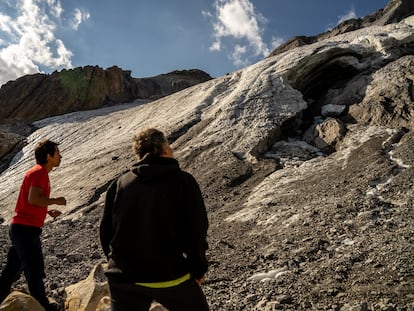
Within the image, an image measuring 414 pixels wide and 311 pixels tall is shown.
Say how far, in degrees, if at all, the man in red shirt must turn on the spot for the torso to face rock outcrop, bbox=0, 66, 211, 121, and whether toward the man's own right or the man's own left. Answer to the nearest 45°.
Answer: approximately 90° to the man's own left

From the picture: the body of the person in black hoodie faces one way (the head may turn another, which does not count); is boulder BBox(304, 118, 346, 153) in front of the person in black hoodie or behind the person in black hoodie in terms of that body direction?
in front

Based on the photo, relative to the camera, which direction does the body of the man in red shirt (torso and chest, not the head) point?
to the viewer's right

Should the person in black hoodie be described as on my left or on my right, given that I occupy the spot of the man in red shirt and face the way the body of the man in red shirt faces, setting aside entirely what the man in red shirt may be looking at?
on my right

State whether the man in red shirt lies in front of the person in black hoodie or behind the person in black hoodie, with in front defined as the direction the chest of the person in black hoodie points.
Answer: in front

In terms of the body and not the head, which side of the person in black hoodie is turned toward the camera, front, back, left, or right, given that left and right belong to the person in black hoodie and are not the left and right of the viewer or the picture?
back

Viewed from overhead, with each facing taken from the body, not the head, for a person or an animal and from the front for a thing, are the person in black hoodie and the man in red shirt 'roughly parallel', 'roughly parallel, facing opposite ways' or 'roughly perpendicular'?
roughly perpendicular

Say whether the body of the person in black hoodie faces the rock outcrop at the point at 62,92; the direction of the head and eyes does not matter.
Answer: yes

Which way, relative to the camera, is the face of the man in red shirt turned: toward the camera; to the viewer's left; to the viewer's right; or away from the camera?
to the viewer's right

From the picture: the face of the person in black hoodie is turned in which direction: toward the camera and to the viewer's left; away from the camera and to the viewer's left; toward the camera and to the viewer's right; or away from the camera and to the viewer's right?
away from the camera and to the viewer's right

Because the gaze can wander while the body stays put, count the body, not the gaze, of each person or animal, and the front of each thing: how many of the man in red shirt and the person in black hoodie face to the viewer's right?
1
